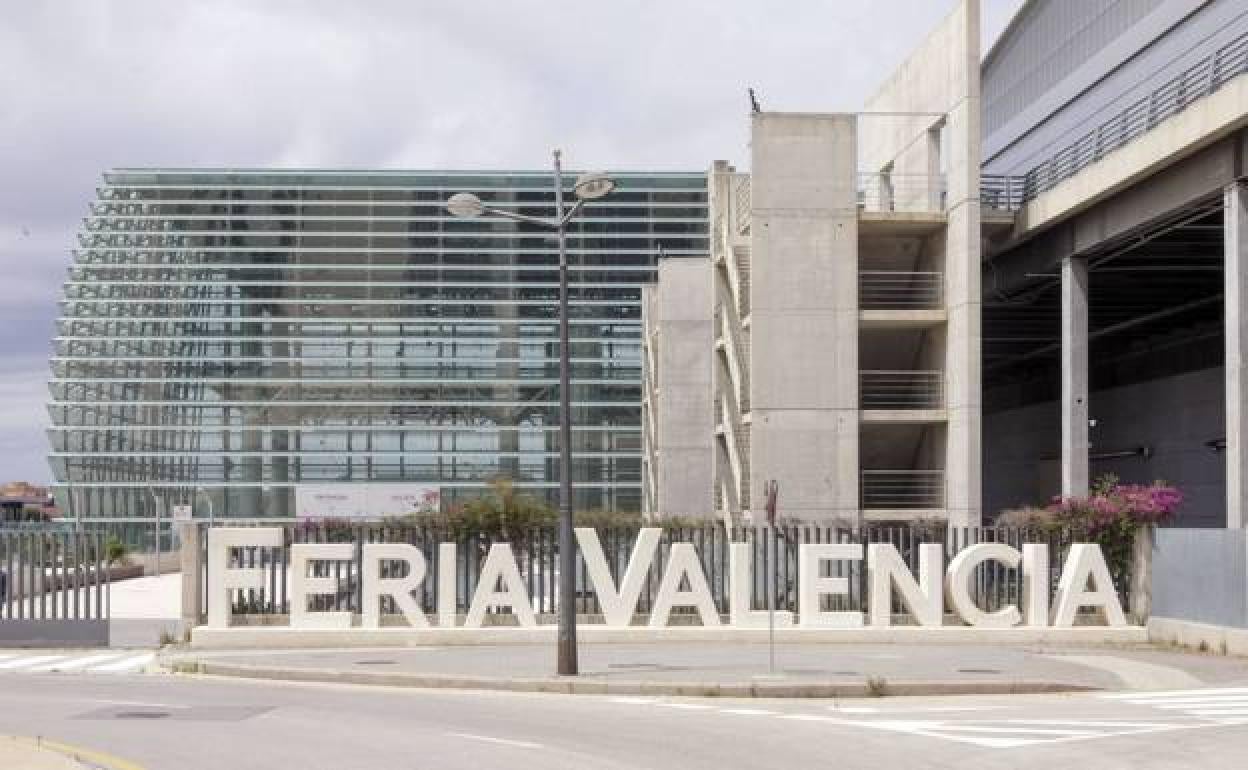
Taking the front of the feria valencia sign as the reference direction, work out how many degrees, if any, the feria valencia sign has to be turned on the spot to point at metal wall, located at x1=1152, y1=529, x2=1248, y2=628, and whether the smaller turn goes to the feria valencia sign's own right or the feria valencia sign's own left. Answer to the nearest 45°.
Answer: approximately 90° to the feria valencia sign's own left

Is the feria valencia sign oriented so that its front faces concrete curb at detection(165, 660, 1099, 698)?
yes

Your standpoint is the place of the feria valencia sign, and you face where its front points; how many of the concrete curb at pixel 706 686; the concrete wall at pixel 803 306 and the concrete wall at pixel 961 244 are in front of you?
1

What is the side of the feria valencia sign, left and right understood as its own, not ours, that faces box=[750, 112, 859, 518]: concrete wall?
back

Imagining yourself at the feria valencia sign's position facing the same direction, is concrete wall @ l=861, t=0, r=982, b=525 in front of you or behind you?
behind

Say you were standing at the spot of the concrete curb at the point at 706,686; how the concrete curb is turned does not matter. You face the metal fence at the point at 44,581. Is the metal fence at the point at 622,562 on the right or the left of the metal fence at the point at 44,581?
right

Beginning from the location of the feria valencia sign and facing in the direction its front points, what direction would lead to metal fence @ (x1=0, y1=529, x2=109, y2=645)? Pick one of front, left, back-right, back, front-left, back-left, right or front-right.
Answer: right

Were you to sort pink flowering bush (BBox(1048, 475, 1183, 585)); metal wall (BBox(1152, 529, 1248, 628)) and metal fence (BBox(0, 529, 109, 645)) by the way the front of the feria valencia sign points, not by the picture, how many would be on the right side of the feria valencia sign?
1

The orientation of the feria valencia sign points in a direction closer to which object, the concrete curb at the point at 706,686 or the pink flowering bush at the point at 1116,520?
the concrete curb

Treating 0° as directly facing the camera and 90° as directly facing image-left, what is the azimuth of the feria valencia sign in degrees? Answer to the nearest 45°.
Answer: approximately 0°

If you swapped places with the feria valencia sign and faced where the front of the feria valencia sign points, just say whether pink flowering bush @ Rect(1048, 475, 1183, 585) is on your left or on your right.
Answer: on your left
